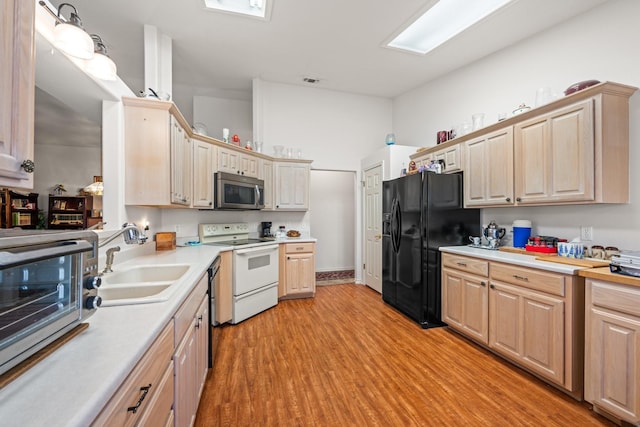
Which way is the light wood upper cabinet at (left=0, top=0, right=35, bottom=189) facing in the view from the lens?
facing the viewer and to the right of the viewer

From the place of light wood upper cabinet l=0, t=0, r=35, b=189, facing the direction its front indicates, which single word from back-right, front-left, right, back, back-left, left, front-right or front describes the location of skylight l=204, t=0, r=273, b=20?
left

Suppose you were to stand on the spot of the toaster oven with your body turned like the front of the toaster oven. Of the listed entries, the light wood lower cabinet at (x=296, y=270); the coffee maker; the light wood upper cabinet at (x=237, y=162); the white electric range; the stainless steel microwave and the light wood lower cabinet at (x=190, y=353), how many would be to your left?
6

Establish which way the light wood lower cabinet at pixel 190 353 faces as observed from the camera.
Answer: facing to the right of the viewer

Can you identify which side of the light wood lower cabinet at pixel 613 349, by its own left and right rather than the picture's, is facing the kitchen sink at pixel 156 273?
front

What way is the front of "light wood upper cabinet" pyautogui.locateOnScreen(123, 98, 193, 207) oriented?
to the viewer's right

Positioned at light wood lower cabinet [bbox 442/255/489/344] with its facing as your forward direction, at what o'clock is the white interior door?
The white interior door is roughly at 3 o'clock from the light wood lower cabinet.

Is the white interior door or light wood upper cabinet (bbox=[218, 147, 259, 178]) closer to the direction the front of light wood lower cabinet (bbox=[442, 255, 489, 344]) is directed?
the light wood upper cabinet

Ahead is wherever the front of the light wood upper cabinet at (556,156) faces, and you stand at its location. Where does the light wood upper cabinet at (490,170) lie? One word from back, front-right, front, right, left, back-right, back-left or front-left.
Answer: right

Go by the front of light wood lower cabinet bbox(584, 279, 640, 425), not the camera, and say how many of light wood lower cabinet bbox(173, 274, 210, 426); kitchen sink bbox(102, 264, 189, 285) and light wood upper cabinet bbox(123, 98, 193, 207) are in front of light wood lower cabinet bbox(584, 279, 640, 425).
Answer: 3

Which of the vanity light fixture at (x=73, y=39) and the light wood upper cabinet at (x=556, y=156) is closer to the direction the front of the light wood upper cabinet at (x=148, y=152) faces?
the light wood upper cabinet

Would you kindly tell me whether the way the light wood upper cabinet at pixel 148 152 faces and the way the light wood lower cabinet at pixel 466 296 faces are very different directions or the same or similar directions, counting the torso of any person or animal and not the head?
very different directions

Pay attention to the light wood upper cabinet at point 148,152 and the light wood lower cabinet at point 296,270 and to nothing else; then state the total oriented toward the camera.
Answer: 1

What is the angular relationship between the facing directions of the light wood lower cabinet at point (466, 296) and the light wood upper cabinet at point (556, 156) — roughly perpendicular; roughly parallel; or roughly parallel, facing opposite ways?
roughly parallel

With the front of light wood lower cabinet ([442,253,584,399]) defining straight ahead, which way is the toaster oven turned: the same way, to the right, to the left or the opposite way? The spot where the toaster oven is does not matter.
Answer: the opposite way

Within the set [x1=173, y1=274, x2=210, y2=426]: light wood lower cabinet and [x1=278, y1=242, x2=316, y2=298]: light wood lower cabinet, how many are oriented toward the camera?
1

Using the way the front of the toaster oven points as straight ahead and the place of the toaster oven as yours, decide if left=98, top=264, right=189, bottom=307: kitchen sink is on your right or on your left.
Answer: on your left

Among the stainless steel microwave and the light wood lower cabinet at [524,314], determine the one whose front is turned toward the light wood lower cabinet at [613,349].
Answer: the stainless steel microwave

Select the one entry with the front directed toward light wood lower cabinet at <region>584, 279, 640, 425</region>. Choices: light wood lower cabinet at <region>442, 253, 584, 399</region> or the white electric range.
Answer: the white electric range

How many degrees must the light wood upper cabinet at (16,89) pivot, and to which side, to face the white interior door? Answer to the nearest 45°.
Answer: approximately 45° to its left

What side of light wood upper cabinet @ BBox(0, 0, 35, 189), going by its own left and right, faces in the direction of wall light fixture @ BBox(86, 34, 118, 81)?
left

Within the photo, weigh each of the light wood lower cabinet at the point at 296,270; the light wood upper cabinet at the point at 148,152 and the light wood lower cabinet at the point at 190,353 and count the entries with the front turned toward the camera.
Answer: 1

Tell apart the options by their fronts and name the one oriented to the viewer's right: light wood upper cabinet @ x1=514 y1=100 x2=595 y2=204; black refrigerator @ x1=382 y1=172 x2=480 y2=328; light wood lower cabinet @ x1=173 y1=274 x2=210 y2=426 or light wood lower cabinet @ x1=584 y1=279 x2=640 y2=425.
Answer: light wood lower cabinet @ x1=173 y1=274 x2=210 y2=426
